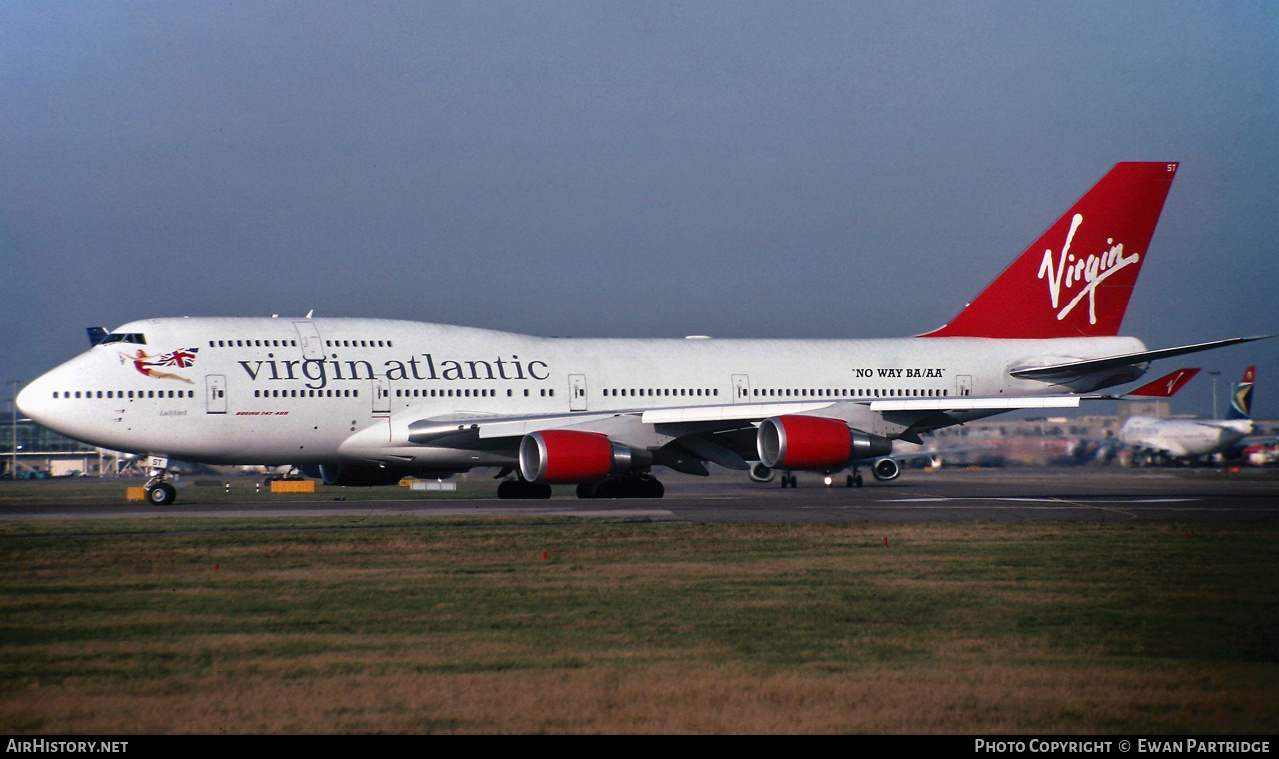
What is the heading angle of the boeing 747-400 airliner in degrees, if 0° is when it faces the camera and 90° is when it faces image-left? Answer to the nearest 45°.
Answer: approximately 90°
